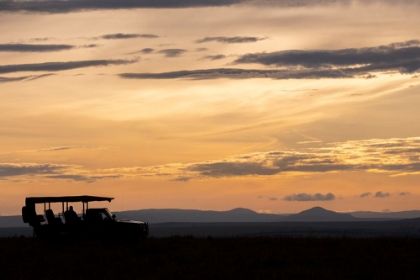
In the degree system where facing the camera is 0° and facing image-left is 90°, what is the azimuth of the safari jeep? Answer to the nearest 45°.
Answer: approximately 270°
